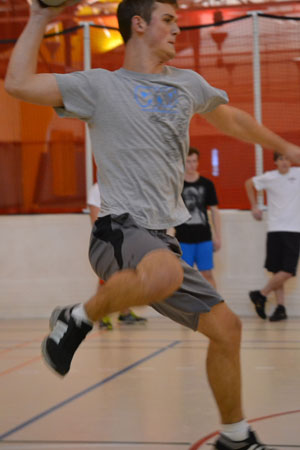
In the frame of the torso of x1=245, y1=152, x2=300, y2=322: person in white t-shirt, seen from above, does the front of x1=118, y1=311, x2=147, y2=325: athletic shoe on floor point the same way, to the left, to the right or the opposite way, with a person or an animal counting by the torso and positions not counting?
to the left

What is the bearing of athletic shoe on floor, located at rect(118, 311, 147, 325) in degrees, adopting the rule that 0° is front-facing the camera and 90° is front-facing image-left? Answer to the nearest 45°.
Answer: approximately 270°

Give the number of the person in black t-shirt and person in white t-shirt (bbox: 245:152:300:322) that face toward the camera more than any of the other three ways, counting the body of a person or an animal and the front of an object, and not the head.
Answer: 2

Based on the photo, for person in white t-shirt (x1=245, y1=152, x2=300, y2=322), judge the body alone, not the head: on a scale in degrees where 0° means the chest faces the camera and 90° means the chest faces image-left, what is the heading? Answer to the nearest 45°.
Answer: approximately 0°

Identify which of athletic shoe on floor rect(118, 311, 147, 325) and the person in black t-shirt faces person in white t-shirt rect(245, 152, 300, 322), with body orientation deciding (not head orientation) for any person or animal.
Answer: the athletic shoe on floor

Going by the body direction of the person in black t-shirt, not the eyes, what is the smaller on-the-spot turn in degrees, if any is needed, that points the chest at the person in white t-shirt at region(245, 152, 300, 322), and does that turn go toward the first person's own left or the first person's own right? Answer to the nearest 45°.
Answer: approximately 90° to the first person's own left

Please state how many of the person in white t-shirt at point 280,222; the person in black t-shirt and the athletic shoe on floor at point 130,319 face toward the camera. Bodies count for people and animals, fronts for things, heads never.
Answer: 2
